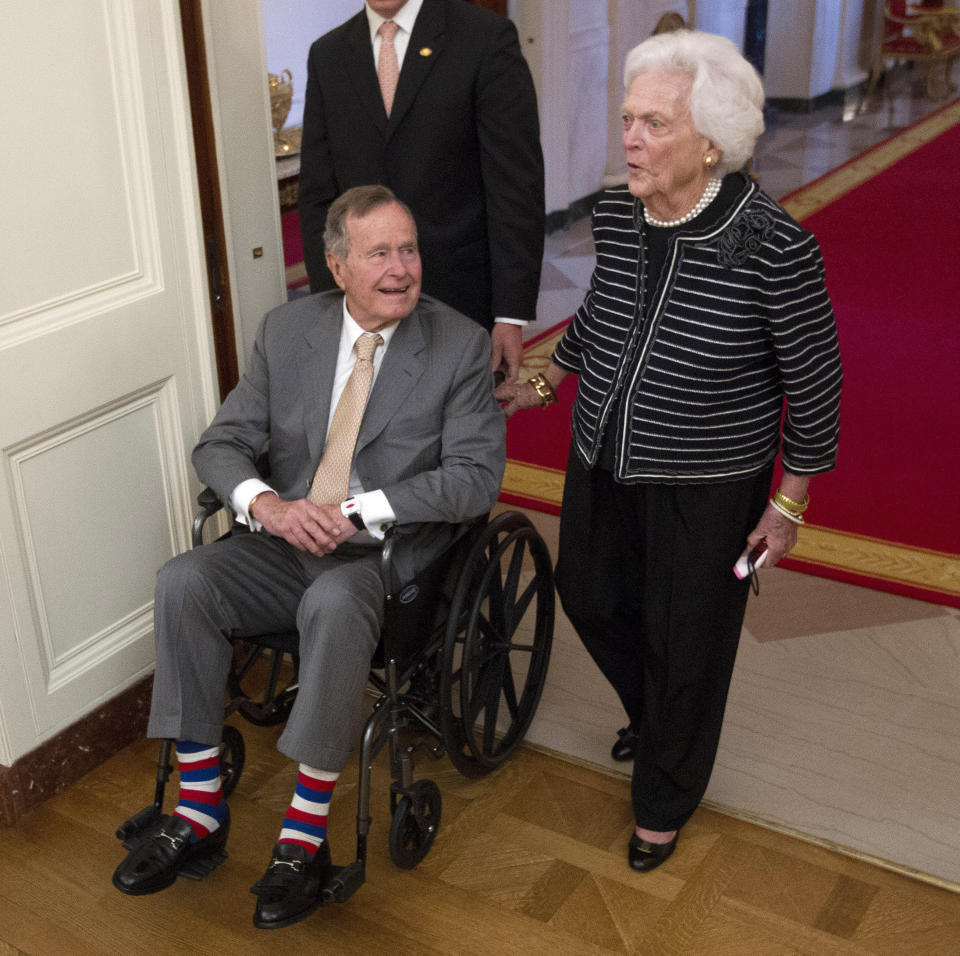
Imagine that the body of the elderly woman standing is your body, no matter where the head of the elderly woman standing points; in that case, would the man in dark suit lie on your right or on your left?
on your right

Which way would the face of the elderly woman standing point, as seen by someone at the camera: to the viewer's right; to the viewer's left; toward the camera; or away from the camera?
to the viewer's left

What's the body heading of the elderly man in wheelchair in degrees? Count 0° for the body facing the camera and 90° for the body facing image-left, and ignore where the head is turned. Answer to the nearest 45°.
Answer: approximately 45°

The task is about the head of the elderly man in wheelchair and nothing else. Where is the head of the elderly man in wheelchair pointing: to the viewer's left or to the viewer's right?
to the viewer's right

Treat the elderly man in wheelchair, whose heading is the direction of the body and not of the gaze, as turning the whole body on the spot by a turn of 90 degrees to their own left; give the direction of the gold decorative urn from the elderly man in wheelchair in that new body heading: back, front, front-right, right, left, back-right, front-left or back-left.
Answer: back-left

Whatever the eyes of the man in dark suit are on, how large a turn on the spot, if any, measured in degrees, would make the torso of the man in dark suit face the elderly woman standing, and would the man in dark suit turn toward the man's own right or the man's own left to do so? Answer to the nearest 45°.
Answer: approximately 90° to the man's own left

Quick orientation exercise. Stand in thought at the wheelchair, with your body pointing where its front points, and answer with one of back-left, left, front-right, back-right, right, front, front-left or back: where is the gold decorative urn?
back-right
